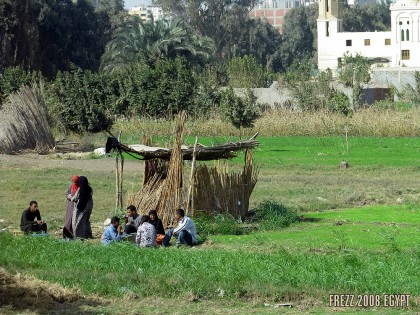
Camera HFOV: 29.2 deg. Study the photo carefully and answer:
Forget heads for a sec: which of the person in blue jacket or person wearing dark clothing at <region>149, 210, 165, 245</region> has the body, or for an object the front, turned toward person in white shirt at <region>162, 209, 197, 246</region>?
the person in blue jacket

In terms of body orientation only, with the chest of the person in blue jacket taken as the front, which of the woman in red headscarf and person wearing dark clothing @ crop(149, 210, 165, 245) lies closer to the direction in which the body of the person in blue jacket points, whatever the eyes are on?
the person wearing dark clothing

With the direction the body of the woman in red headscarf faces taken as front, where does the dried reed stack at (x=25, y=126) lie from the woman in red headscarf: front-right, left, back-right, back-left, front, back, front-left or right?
left

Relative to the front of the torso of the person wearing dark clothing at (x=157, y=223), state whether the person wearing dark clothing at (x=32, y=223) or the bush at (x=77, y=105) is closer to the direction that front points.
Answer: the person wearing dark clothing

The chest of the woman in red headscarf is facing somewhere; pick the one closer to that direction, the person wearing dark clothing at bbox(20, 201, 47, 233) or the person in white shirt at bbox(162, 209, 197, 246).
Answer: the person in white shirt

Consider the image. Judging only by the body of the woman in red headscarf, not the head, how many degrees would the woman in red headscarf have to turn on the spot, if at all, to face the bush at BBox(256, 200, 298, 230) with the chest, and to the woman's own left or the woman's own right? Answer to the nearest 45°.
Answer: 0° — they already face it

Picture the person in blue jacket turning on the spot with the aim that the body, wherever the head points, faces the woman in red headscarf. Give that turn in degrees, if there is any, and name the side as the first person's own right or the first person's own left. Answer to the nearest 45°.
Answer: approximately 135° to the first person's own left

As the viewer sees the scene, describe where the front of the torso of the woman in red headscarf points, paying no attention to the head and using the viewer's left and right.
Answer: facing to the right of the viewer

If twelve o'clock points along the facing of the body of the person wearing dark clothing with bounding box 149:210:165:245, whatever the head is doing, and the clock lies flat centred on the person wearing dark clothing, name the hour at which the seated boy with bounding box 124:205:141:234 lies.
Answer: The seated boy is roughly at 3 o'clock from the person wearing dark clothing.

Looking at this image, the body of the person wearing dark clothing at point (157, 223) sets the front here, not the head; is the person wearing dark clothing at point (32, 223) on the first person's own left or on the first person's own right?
on the first person's own right

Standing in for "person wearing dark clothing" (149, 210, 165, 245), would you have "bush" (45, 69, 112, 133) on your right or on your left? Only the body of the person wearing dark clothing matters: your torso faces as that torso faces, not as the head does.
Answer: on your right

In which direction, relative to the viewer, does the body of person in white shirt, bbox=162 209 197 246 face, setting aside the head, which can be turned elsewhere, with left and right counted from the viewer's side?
facing to the left of the viewer

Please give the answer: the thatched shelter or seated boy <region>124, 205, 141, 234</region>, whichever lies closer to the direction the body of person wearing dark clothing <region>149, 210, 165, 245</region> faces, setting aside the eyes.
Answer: the seated boy
